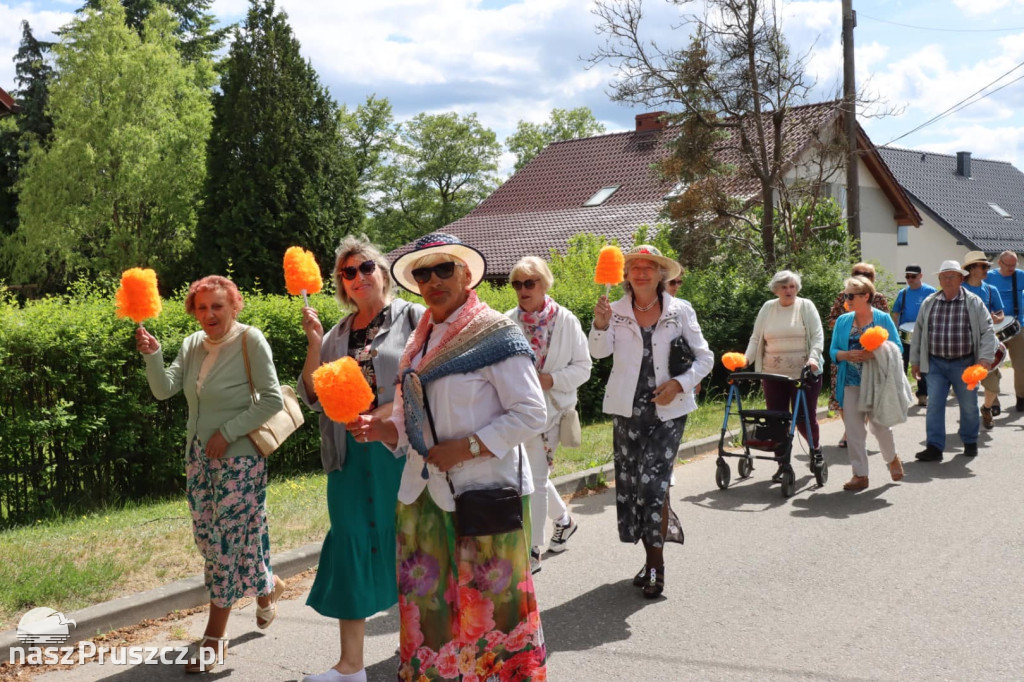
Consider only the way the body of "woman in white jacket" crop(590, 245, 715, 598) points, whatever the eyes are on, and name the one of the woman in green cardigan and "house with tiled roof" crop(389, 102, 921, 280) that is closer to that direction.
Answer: the woman in green cardigan

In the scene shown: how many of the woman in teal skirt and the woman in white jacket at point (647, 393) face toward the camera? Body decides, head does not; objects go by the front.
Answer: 2

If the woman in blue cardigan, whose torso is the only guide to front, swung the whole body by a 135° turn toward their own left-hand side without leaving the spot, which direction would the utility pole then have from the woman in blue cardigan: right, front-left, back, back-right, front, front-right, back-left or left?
left

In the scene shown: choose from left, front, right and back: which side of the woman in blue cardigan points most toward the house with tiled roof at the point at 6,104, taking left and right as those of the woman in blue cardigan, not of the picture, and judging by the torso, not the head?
right

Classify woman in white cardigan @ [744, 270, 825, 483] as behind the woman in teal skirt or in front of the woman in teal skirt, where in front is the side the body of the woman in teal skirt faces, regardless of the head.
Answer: behind

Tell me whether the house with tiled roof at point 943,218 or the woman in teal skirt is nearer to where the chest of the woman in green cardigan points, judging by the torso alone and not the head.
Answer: the woman in teal skirt

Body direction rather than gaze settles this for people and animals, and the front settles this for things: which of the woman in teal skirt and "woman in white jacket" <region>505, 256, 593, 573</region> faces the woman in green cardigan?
the woman in white jacket
